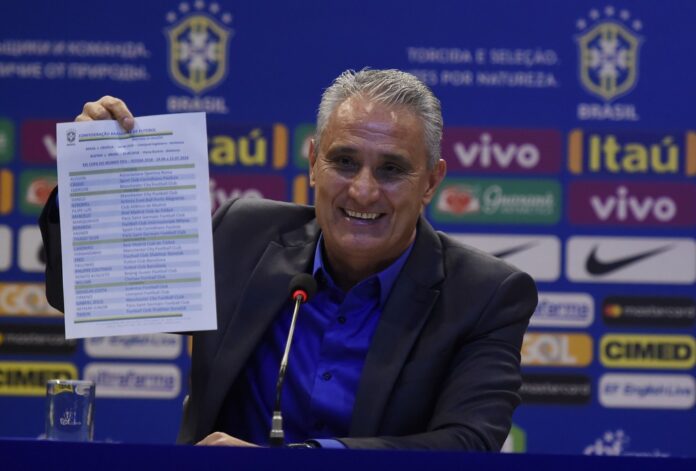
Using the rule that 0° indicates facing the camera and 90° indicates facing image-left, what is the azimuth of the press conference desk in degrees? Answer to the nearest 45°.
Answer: approximately 0°

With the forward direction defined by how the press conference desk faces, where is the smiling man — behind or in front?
behind
